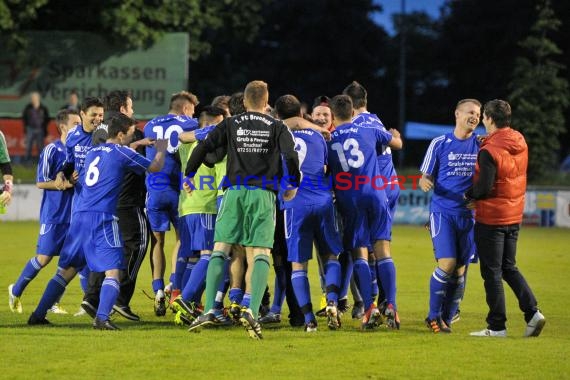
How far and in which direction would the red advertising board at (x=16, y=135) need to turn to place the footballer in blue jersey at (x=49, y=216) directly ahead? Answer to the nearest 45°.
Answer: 0° — it already faces them

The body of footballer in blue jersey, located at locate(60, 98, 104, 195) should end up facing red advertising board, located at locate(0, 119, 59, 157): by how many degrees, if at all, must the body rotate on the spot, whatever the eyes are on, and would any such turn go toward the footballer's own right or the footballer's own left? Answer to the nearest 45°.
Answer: approximately 135° to the footballer's own left

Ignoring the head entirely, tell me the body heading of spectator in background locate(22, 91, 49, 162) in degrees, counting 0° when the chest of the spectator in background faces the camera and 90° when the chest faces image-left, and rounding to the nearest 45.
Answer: approximately 0°
